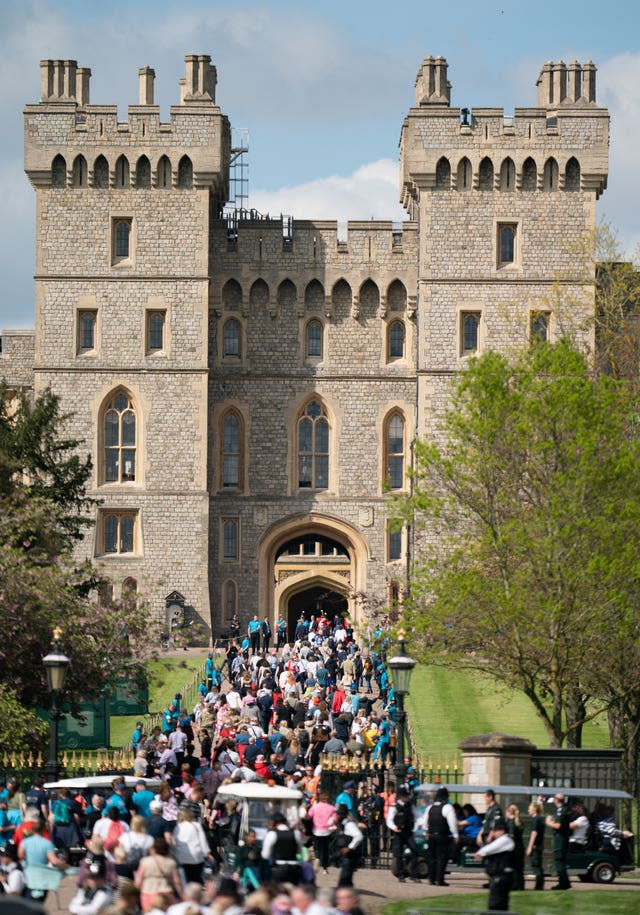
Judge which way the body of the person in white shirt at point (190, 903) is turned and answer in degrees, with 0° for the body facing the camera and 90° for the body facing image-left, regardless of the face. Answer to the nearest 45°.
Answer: approximately 180°

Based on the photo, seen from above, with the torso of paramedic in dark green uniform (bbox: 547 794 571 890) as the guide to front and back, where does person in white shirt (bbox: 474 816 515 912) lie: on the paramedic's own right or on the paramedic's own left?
on the paramedic's own left

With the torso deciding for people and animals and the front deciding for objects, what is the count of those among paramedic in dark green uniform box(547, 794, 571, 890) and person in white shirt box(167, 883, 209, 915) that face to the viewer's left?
1

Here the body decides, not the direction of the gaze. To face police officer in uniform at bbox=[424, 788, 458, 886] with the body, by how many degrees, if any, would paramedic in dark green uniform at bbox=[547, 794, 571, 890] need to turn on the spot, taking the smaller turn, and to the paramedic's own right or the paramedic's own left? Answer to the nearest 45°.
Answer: approximately 45° to the paramedic's own left

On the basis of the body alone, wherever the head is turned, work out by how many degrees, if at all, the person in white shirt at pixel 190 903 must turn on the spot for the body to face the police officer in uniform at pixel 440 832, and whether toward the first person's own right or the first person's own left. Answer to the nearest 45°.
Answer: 0° — they already face them
